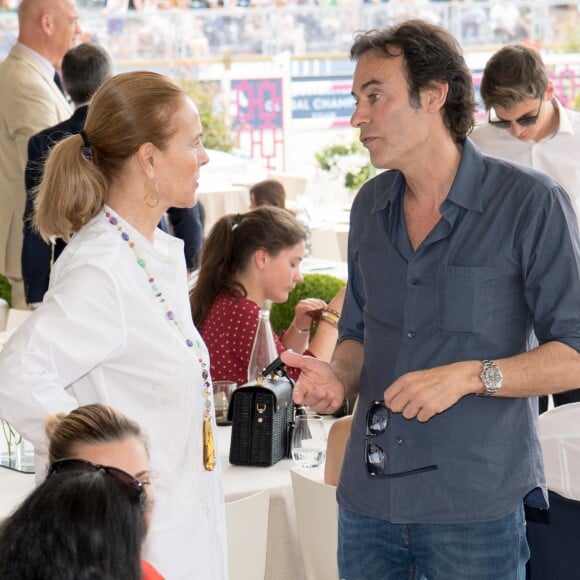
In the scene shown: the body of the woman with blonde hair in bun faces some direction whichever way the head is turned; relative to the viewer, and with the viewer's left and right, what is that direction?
facing the viewer and to the right of the viewer

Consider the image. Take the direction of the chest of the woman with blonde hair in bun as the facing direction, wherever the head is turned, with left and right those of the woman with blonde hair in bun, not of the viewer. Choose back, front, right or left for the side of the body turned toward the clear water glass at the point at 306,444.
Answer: left

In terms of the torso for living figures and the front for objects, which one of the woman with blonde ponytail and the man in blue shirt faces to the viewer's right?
the woman with blonde ponytail

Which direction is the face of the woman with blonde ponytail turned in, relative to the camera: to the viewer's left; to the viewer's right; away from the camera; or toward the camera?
to the viewer's right

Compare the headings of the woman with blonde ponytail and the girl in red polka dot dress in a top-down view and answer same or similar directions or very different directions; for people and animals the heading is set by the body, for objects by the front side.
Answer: same or similar directions

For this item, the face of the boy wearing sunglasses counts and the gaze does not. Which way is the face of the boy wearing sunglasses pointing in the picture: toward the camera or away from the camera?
toward the camera

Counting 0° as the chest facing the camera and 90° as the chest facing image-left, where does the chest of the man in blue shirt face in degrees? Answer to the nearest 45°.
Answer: approximately 45°

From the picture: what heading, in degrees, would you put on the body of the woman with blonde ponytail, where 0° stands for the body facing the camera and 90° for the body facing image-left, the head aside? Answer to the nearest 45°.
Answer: approximately 270°

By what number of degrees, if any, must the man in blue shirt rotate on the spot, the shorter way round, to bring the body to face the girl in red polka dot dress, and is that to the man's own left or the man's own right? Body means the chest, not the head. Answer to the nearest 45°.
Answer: approximately 135° to the man's own right

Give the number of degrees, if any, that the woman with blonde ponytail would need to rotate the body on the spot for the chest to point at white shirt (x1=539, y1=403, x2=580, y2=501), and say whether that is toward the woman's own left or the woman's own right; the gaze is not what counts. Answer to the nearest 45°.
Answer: approximately 45° to the woman's own left

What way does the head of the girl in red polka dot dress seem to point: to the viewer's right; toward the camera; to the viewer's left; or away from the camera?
to the viewer's right

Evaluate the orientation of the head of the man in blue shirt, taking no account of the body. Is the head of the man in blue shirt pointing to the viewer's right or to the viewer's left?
to the viewer's left
